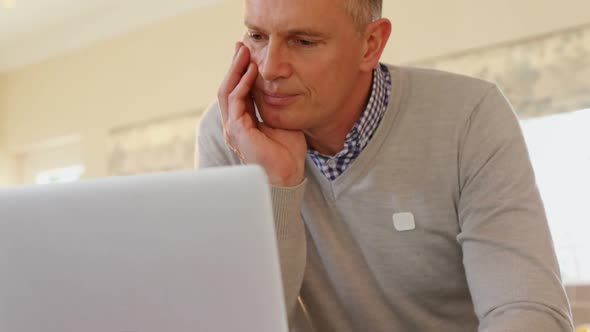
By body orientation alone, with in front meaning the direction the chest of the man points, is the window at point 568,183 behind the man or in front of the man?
behind

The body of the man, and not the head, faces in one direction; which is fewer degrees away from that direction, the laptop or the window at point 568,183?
the laptop

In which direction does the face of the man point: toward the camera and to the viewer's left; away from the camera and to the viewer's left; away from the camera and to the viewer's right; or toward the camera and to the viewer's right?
toward the camera and to the viewer's left

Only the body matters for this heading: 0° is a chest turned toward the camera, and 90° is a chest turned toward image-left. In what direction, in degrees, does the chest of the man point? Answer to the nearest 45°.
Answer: approximately 45°
